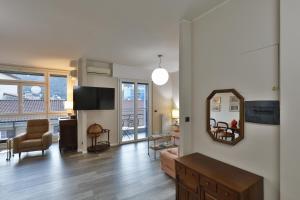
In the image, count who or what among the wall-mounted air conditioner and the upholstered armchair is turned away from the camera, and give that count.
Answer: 0

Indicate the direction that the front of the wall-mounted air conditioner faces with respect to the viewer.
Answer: facing the viewer and to the right of the viewer

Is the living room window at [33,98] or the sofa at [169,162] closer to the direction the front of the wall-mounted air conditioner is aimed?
the sofa

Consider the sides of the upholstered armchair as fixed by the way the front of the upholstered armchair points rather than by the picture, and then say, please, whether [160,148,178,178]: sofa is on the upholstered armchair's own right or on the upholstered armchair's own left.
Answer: on the upholstered armchair's own left

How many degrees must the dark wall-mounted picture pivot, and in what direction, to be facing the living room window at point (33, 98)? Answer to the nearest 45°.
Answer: approximately 45° to its right

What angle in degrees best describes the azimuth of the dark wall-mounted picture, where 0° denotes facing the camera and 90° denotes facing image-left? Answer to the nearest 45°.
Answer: approximately 45°

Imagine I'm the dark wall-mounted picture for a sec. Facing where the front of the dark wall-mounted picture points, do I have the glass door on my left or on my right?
on my right

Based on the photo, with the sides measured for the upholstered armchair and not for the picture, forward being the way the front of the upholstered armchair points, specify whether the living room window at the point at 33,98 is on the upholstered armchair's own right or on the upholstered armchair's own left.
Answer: on the upholstered armchair's own right

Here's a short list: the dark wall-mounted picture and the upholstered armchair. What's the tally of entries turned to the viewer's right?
0
